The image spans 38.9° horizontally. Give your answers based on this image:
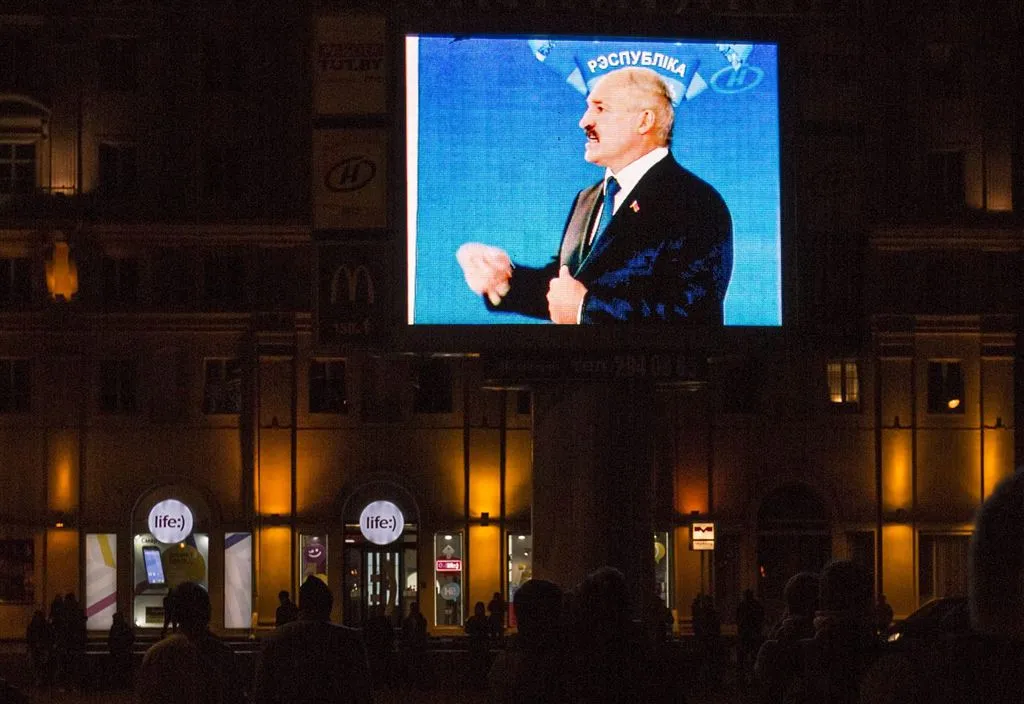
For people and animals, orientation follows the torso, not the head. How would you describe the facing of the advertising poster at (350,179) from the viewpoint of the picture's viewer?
facing the viewer

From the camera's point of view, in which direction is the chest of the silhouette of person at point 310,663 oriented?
away from the camera

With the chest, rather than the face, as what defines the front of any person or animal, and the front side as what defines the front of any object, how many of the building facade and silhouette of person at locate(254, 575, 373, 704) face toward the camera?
1

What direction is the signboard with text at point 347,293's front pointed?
toward the camera

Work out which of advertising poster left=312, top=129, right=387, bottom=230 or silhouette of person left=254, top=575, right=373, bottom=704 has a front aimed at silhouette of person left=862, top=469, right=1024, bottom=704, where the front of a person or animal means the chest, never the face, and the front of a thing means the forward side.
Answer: the advertising poster

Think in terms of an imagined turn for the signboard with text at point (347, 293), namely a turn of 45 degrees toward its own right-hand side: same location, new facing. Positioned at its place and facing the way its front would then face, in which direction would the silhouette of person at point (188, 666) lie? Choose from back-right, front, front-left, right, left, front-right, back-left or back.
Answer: front-left

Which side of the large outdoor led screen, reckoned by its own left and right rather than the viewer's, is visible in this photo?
front

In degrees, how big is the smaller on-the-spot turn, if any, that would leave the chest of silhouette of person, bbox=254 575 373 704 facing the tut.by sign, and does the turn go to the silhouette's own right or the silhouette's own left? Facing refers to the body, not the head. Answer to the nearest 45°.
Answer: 0° — they already face it

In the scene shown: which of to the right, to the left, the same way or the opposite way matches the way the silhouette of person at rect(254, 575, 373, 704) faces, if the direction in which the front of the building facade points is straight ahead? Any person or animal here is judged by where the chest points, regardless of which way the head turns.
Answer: the opposite way

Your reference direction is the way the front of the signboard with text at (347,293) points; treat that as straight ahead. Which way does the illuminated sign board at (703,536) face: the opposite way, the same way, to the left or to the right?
the same way

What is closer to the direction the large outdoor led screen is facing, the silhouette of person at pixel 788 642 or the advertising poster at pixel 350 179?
the silhouette of person

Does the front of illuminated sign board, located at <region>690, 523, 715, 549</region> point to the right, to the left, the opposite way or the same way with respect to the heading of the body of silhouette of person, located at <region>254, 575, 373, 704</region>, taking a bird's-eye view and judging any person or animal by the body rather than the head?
the opposite way

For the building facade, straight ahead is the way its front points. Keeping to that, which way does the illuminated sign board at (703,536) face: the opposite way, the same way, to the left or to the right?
the same way

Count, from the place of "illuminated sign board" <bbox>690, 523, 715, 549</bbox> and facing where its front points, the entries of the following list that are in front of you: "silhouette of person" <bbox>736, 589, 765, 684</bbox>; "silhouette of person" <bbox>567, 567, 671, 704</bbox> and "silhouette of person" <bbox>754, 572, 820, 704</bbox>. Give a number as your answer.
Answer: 3

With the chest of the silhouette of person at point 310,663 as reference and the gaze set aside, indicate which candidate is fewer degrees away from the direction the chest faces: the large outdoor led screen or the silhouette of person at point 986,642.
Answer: the large outdoor led screen
